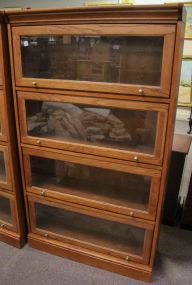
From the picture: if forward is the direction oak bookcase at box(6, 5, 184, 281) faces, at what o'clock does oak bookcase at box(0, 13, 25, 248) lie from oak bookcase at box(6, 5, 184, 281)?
oak bookcase at box(0, 13, 25, 248) is roughly at 2 o'clock from oak bookcase at box(6, 5, 184, 281).

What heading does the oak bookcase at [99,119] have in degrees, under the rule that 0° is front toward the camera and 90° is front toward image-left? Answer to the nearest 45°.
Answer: approximately 45°
